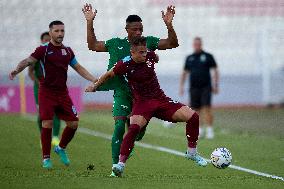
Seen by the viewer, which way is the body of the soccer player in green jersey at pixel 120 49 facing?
toward the camera

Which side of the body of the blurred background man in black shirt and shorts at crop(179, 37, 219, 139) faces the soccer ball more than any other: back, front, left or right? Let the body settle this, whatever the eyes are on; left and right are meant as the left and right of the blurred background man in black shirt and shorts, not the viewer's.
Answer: front

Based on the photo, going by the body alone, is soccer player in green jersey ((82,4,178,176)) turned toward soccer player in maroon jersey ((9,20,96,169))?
no

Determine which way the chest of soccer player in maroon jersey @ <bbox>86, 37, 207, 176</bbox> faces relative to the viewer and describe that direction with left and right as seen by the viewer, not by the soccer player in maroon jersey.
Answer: facing the viewer and to the right of the viewer

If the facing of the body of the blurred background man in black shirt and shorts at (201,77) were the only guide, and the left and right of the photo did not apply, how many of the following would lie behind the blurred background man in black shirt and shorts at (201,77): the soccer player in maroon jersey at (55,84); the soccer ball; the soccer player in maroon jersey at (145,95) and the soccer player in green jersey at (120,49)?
0

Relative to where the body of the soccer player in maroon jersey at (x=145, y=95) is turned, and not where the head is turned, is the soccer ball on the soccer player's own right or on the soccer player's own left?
on the soccer player's own left

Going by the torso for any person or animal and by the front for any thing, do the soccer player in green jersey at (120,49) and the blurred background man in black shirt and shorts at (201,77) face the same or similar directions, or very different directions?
same or similar directions

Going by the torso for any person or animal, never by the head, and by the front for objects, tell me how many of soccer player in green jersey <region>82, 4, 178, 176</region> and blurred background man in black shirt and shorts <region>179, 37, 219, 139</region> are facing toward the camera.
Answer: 2

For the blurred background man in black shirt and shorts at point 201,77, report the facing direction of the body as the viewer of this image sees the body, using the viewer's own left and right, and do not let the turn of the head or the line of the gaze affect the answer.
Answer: facing the viewer
